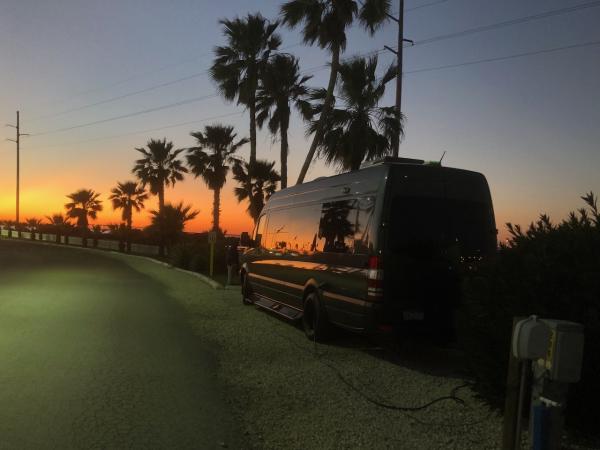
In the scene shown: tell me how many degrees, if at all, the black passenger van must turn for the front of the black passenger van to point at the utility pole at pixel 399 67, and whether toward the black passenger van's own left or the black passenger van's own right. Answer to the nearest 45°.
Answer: approximately 45° to the black passenger van's own right

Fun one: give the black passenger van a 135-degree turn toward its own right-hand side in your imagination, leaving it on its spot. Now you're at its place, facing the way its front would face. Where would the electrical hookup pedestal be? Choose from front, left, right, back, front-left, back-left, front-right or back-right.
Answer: right

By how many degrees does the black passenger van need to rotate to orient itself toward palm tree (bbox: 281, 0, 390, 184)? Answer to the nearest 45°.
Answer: approximately 45° to its right

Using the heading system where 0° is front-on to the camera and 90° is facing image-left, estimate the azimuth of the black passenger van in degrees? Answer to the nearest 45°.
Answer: approximately 135°
